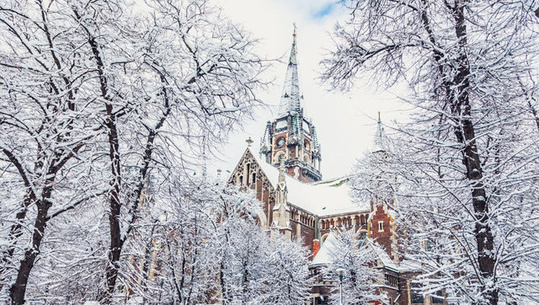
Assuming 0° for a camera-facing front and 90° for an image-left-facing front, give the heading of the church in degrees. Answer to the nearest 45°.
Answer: approximately 135°
